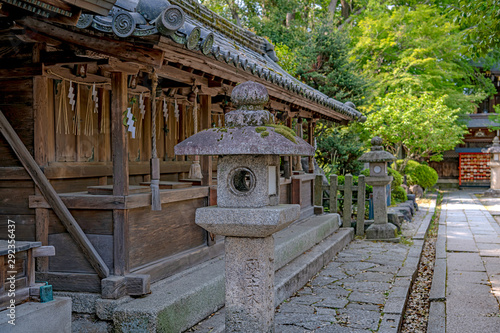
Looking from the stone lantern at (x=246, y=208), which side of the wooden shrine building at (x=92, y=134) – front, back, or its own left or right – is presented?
front

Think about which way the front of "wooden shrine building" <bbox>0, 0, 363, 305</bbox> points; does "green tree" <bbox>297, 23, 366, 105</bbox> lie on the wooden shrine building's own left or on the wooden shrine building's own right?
on the wooden shrine building's own left

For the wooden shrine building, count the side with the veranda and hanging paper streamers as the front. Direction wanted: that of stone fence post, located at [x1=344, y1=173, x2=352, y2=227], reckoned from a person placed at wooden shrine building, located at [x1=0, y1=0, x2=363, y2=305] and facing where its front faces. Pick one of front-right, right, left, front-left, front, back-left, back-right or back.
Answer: left

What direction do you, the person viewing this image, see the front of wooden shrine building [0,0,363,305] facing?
facing the viewer and to the right of the viewer

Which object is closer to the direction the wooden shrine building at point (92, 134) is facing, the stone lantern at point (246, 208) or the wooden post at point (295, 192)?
the stone lantern

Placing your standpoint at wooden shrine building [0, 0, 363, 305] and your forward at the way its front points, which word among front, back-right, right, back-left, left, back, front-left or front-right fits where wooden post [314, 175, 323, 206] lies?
left

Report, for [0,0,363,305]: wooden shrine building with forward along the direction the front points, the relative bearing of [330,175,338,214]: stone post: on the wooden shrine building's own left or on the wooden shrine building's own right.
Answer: on the wooden shrine building's own left

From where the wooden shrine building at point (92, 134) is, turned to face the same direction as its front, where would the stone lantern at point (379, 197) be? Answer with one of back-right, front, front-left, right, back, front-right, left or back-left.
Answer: left

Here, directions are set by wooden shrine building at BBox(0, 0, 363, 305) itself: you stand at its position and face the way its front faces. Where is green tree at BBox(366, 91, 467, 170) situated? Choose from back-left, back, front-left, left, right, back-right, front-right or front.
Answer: left
